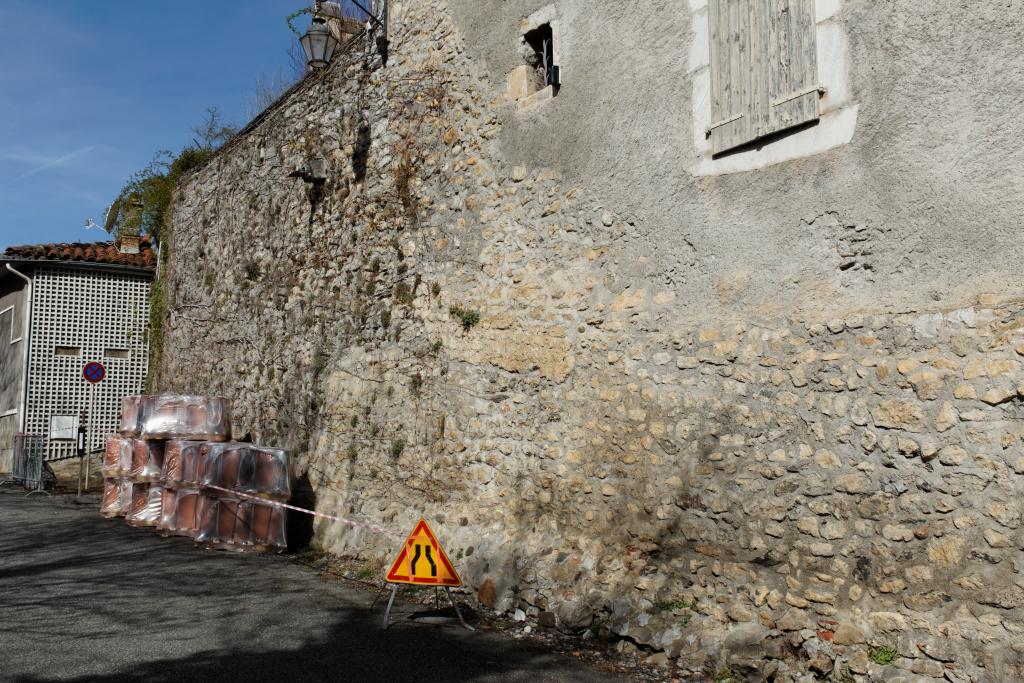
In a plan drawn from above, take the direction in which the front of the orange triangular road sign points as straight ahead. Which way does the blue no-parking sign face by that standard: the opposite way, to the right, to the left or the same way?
the same way

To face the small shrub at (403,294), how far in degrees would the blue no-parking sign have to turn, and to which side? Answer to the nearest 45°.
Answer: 0° — it already faces it

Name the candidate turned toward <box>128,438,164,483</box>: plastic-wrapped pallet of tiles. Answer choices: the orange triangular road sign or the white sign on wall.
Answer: the white sign on wall

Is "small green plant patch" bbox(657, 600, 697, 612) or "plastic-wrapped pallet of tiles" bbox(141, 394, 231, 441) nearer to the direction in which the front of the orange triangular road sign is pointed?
the small green plant patch

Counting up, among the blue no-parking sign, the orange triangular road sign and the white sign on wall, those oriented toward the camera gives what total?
3

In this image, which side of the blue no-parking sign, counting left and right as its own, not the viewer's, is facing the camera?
front

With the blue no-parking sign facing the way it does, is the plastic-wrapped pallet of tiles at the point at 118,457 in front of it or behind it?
in front

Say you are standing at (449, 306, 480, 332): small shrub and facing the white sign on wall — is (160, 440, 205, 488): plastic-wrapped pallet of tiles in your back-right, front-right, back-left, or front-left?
front-left

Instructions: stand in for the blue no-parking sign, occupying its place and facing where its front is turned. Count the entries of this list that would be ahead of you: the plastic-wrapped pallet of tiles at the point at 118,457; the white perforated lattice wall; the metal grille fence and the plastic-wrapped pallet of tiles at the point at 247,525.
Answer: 2

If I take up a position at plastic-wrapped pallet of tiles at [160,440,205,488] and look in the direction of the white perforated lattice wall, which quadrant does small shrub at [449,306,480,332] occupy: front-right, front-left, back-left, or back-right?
back-right

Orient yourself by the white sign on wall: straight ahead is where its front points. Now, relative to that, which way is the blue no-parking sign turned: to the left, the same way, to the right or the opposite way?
the same way

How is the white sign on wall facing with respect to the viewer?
toward the camera

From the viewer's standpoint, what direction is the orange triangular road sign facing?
toward the camera

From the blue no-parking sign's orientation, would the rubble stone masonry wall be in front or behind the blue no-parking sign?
in front

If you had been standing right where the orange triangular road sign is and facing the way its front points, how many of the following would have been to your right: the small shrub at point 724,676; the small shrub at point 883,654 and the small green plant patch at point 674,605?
0
